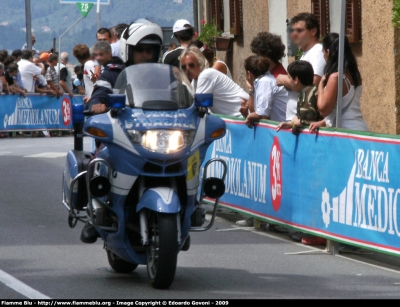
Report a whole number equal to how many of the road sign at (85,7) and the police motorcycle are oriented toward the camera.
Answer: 2

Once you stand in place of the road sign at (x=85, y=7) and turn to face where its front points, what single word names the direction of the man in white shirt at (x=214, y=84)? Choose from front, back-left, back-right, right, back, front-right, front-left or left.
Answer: front

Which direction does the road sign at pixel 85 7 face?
toward the camera

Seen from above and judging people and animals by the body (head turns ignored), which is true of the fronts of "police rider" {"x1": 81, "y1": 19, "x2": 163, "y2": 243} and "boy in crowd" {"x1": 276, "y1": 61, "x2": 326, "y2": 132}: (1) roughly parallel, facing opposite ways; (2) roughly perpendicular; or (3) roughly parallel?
roughly perpendicular

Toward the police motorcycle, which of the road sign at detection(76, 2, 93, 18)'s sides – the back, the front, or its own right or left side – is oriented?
front

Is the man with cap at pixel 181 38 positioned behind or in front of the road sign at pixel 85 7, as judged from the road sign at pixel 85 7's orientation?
in front

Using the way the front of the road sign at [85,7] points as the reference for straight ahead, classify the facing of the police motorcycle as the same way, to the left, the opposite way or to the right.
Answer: the same way

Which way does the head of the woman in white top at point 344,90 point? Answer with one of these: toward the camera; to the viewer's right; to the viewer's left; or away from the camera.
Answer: to the viewer's left

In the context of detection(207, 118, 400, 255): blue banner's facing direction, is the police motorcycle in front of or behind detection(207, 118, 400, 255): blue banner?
in front

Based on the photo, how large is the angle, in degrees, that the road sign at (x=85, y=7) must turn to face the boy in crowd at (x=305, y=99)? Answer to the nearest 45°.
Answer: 0° — it already faces them

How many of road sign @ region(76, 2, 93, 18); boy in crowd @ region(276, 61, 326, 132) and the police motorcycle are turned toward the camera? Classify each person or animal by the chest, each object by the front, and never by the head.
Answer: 2

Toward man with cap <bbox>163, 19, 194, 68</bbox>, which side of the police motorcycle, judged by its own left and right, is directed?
back

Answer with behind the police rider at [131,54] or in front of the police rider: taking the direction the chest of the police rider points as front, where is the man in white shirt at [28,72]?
behind

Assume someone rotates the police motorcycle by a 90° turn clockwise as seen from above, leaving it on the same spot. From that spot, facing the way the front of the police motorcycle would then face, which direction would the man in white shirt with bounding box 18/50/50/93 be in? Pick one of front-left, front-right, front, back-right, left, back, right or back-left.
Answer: right

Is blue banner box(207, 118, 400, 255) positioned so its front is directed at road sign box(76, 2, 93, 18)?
no

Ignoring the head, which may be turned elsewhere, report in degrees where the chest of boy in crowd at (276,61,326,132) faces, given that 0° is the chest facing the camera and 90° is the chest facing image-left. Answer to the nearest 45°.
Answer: approximately 90°

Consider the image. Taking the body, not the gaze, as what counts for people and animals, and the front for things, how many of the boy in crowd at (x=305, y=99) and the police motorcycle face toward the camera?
1

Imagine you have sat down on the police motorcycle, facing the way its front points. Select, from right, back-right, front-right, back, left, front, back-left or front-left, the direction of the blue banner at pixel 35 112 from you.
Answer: back
